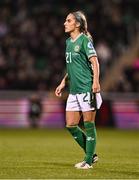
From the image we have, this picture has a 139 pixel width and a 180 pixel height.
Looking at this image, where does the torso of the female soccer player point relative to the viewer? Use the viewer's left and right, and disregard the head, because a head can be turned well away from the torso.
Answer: facing the viewer and to the left of the viewer
